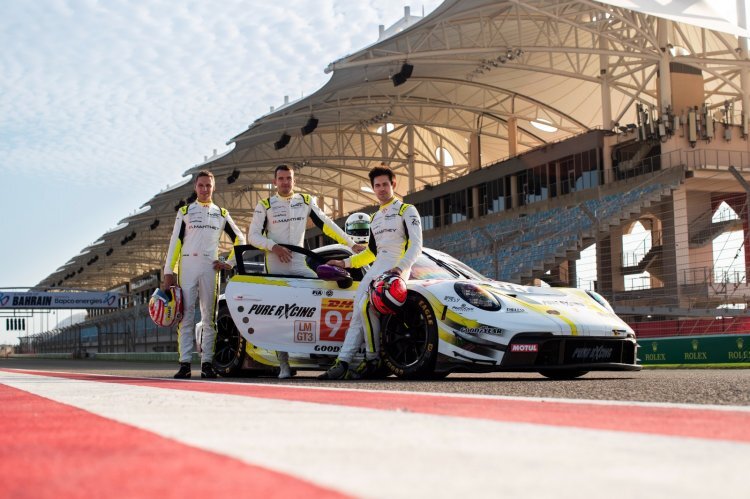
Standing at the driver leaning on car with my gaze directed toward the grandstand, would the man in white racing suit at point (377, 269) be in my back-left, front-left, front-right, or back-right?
back-right

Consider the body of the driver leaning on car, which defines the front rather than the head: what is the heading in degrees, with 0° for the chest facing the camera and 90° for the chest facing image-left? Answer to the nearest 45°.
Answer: approximately 0°

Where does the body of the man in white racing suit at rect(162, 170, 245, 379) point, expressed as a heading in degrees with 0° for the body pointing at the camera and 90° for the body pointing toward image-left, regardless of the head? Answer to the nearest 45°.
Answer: approximately 0°

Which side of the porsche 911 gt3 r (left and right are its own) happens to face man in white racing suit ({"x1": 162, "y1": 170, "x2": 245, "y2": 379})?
back

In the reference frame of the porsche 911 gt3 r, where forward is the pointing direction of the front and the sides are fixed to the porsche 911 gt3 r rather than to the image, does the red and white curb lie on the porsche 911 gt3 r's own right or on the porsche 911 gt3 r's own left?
on the porsche 911 gt3 r's own right

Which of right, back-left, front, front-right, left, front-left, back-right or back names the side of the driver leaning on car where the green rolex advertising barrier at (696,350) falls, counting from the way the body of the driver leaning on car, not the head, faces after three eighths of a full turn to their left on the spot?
front

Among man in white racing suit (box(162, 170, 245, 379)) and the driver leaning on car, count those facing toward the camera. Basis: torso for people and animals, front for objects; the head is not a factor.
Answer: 2

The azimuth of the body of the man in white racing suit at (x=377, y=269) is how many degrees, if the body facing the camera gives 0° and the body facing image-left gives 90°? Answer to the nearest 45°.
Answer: approximately 45°

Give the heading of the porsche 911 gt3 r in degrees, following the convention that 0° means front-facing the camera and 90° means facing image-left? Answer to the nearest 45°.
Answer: approximately 315°

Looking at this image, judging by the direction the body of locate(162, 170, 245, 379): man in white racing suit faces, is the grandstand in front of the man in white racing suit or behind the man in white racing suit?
behind

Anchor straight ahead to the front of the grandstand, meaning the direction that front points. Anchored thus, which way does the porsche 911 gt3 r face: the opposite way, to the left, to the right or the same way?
to the left
